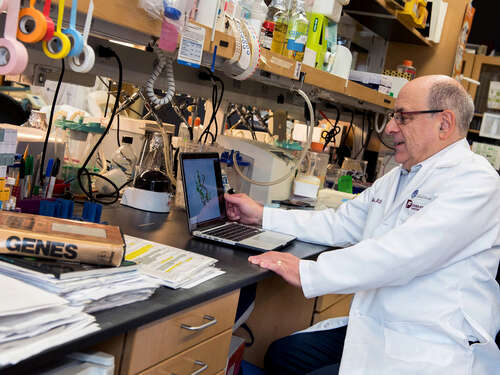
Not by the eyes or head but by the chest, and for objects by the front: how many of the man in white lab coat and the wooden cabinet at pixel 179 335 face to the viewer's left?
1

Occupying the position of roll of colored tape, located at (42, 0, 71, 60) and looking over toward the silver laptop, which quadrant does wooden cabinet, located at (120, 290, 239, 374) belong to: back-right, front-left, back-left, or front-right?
front-right

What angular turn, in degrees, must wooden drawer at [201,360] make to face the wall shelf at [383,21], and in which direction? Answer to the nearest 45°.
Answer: approximately 135° to its left

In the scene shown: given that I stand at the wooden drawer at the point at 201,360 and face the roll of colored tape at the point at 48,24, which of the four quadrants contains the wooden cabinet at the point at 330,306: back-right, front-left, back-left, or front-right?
back-right

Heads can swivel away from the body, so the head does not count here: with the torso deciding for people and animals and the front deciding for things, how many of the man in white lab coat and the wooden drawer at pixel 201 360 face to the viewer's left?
1

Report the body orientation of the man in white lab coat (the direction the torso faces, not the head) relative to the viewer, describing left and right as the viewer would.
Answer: facing to the left of the viewer

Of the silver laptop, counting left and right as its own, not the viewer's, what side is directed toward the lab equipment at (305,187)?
left

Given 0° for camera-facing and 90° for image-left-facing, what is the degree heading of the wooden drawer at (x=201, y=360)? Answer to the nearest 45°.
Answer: approximately 315°

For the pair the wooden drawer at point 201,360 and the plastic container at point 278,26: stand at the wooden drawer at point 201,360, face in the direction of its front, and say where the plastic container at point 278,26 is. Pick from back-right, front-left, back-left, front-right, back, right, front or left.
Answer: back-left

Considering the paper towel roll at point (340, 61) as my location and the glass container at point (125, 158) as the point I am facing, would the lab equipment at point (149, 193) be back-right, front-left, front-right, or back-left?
front-left

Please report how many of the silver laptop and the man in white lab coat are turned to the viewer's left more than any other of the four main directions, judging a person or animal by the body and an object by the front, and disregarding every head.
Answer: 1

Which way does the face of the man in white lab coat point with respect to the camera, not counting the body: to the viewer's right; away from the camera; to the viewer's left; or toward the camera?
to the viewer's left

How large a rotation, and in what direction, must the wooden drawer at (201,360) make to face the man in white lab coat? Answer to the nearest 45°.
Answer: approximately 90° to its left

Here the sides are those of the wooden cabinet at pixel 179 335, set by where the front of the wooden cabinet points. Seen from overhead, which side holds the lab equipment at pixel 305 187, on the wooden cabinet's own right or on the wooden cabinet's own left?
on the wooden cabinet's own left
